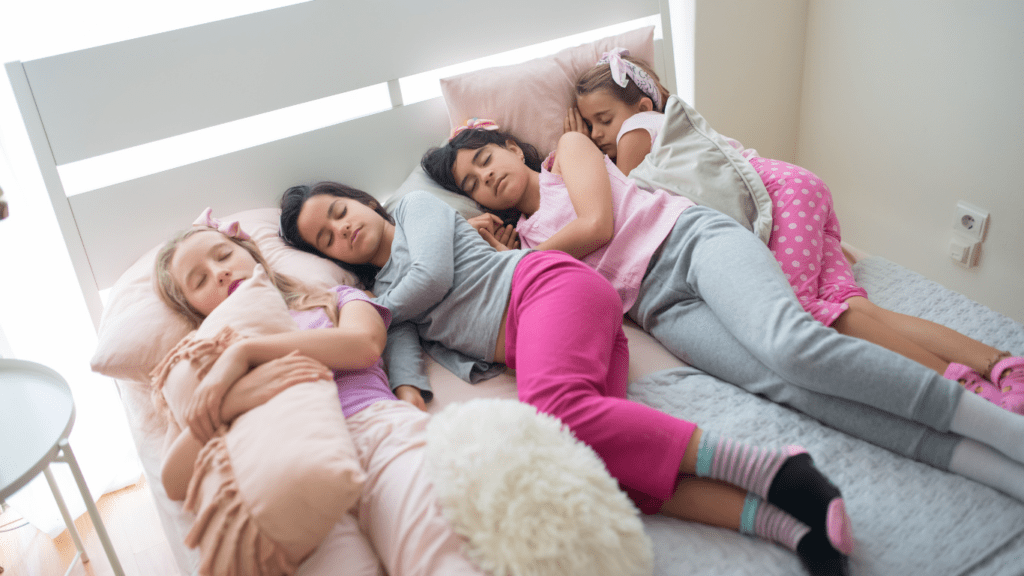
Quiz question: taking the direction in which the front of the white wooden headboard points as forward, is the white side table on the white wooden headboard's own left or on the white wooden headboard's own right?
on the white wooden headboard's own right

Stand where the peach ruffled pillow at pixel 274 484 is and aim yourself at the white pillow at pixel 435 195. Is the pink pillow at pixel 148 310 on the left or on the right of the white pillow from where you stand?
left

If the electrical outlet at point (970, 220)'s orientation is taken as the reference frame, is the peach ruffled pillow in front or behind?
in front

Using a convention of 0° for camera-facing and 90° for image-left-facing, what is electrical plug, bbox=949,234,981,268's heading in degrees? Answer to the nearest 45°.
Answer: approximately 45°

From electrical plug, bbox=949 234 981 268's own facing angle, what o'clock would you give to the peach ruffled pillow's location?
The peach ruffled pillow is roughly at 11 o'clock from the electrical plug.

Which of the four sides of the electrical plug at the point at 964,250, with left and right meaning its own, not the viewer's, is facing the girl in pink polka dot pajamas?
front

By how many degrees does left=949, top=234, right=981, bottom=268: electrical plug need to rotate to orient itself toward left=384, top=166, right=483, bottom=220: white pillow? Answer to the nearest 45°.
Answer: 0° — it already faces it

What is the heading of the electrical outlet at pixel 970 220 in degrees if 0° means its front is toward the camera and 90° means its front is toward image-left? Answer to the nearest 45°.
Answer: approximately 45°

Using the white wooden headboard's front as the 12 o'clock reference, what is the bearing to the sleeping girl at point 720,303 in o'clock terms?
The sleeping girl is roughly at 12 o'clock from the white wooden headboard.

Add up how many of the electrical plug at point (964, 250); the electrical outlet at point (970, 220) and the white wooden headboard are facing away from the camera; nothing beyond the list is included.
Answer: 0

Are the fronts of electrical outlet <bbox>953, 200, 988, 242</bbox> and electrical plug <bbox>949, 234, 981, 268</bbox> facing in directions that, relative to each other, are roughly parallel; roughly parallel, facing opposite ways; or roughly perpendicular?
roughly parallel

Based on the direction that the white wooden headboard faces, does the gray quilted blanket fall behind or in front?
in front

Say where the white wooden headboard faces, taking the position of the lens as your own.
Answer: facing the viewer and to the right of the viewer

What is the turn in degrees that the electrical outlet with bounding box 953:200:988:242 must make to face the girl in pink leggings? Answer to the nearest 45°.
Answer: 0° — it already faces them

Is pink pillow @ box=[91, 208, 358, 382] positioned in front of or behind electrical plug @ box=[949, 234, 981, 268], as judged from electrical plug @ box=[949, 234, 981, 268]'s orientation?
in front

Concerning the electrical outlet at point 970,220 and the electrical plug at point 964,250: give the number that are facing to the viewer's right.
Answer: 0

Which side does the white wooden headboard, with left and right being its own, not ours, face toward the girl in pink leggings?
front
